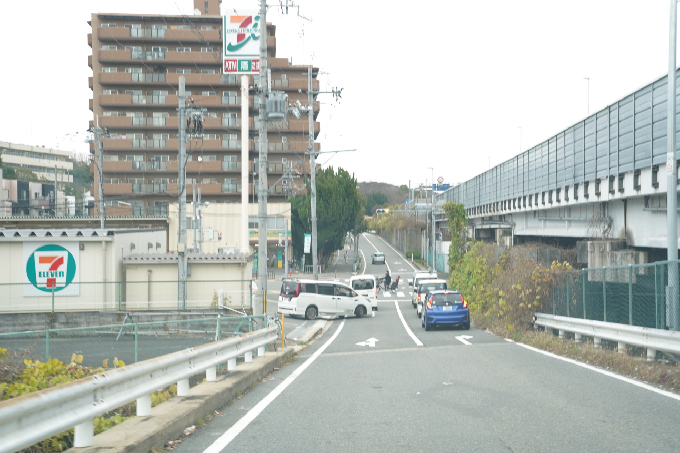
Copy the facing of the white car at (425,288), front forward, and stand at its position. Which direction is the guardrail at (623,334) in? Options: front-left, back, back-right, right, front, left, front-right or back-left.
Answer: back

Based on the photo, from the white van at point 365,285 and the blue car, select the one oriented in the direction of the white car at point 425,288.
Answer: the blue car

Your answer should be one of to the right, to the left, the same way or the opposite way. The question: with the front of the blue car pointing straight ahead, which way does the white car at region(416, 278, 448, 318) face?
the same way

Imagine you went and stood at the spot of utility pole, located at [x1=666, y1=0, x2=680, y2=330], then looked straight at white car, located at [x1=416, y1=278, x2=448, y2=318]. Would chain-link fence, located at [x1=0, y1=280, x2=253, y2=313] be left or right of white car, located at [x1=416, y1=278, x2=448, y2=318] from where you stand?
left

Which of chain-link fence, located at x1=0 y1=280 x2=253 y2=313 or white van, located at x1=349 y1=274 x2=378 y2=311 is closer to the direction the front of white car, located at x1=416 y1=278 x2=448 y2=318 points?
the white van

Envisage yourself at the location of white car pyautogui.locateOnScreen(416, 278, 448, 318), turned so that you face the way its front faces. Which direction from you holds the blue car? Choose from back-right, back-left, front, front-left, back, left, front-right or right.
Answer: back

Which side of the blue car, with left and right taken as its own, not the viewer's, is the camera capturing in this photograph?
back

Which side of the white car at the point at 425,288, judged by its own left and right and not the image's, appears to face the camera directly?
back

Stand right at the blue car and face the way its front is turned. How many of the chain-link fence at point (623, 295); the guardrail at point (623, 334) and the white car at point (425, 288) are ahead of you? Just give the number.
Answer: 1

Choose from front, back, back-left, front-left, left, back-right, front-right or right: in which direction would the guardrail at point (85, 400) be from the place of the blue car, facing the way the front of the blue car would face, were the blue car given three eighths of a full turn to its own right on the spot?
front-right

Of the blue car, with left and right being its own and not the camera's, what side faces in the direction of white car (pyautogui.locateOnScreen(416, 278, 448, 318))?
front

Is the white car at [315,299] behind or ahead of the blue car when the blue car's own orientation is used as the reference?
ahead

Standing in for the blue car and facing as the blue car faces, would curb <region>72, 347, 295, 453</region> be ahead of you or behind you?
behind
